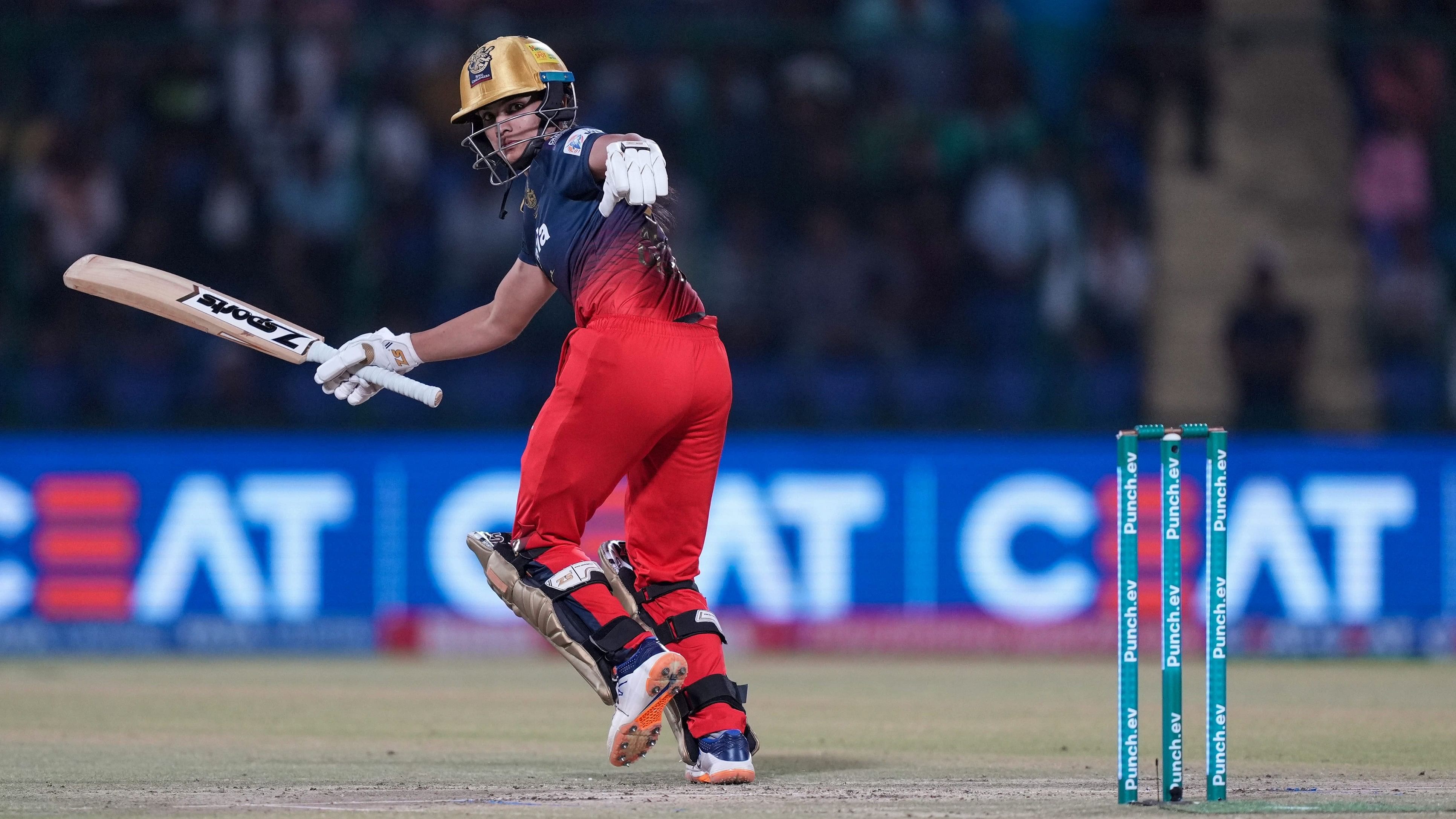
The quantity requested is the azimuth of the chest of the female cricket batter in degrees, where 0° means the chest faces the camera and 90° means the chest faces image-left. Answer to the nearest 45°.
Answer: approximately 90°
